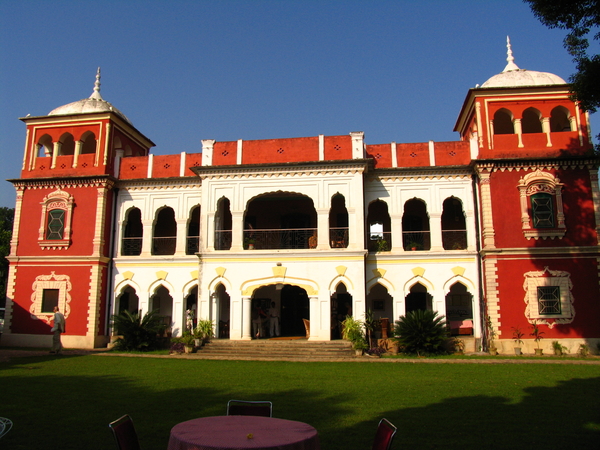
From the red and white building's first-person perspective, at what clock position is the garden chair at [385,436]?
The garden chair is roughly at 12 o'clock from the red and white building.

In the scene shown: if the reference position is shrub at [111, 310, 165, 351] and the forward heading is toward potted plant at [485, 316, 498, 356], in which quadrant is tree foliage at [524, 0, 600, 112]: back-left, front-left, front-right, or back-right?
front-right

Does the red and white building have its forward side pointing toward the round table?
yes

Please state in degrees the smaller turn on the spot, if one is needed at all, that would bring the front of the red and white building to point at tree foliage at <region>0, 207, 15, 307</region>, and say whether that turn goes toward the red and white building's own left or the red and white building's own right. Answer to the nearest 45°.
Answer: approximately 135° to the red and white building's own right

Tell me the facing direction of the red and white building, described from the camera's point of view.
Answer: facing the viewer

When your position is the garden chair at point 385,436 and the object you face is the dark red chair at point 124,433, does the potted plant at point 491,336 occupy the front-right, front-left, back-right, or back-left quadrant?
back-right

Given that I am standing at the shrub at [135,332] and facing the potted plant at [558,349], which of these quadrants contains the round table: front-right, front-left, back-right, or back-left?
front-right

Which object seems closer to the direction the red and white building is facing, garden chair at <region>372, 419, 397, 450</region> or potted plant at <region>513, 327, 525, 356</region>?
the garden chair

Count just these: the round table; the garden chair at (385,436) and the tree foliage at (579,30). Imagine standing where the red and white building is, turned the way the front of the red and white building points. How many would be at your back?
0

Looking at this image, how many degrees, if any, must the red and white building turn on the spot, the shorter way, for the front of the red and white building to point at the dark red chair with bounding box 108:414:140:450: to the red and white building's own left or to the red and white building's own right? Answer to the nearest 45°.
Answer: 0° — it already faces it

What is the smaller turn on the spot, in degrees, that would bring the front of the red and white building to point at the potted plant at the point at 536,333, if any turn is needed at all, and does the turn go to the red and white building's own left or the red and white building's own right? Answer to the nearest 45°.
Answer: approximately 90° to the red and white building's own left

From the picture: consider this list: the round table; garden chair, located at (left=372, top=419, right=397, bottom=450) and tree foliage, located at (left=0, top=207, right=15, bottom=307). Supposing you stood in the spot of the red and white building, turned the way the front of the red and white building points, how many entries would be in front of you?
2

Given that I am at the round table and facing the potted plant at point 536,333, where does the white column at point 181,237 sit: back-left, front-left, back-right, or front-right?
front-left

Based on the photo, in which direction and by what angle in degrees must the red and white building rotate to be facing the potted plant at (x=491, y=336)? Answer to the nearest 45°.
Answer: approximately 90° to its left

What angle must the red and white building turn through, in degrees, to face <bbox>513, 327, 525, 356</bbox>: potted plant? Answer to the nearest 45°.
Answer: approximately 90° to its left

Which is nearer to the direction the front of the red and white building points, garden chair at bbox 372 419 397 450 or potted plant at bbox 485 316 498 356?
the garden chair
